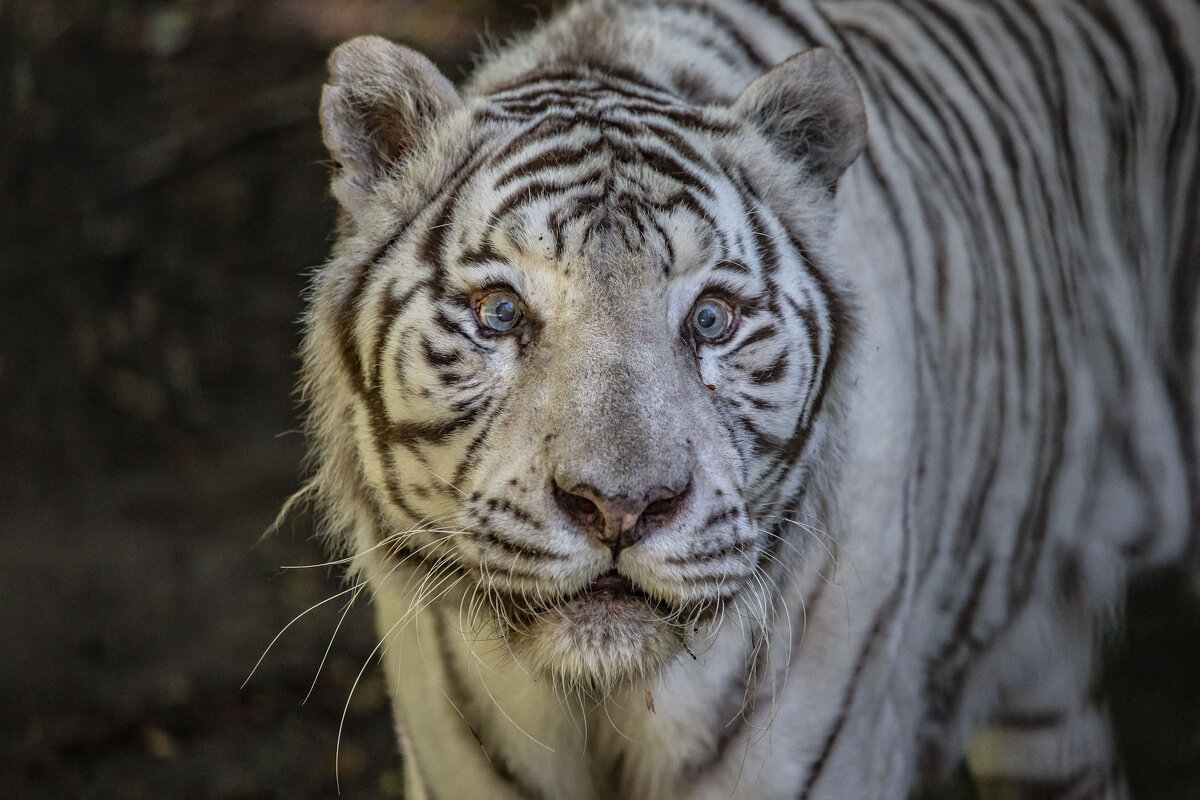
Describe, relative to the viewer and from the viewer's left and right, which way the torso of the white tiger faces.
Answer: facing the viewer and to the left of the viewer
